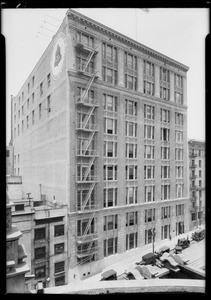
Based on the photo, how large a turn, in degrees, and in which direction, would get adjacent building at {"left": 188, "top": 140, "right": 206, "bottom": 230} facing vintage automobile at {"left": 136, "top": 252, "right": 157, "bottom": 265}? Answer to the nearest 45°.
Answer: approximately 45° to its right

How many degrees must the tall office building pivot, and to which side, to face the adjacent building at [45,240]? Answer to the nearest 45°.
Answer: approximately 90° to its right

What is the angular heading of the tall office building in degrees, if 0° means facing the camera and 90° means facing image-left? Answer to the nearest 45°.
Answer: approximately 315°

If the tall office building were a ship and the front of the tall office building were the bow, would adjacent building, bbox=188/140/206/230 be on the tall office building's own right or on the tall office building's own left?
on the tall office building's own left

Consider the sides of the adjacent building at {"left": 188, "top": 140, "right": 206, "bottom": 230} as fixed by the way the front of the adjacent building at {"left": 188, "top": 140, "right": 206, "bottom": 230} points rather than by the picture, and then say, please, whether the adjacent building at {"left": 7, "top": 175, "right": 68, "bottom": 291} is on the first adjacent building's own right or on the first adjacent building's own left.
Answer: on the first adjacent building's own right
